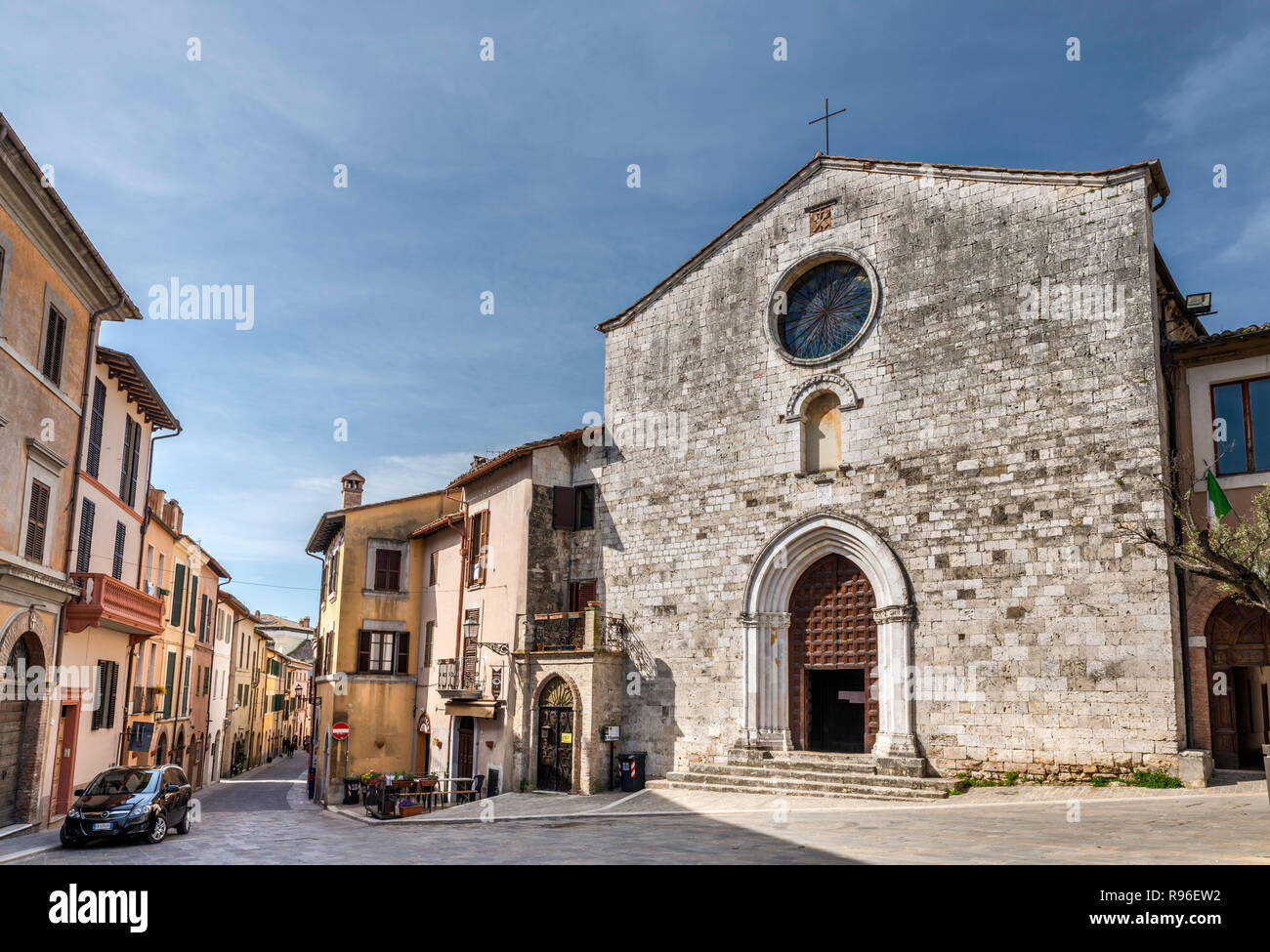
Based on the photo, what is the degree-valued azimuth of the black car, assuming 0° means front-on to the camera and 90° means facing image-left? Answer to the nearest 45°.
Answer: approximately 45°

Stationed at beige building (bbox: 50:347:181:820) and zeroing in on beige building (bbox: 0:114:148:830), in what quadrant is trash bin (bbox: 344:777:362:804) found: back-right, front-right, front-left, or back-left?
back-left

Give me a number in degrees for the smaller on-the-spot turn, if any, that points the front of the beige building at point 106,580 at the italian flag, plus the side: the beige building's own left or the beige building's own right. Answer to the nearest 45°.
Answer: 0° — it already faces it

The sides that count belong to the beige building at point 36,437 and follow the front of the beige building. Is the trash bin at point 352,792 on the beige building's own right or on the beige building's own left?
on the beige building's own left

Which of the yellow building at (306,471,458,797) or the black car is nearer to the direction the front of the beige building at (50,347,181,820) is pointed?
the black car

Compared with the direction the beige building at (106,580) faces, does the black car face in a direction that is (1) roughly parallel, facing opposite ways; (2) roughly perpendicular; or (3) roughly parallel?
roughly perpendicular

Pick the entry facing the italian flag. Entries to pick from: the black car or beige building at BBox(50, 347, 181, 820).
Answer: the beige building

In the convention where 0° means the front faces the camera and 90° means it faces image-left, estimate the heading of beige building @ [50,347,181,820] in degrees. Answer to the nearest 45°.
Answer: approximately 315°

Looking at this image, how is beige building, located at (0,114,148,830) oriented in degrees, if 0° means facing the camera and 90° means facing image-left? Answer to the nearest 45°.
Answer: approximately 315°

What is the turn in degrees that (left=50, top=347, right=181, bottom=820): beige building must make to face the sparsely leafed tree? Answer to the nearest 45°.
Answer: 0° — it already faces it

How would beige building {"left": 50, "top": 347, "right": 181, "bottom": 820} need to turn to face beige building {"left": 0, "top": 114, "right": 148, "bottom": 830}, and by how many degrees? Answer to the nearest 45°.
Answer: approximately 45° to its right

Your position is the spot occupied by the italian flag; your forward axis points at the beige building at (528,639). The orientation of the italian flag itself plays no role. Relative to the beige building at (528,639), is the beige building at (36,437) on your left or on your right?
left

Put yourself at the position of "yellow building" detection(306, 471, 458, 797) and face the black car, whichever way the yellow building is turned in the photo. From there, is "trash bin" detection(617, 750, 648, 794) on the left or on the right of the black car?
left
